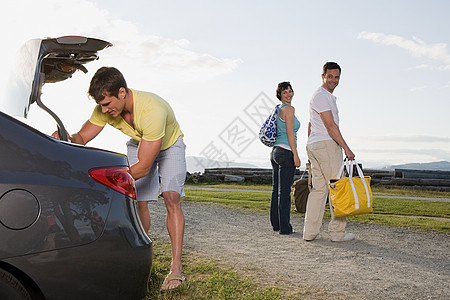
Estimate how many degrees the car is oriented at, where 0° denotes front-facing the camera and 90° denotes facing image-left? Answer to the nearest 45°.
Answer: approximately 90°

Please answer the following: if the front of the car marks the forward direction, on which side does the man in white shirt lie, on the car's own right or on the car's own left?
on the car's own right

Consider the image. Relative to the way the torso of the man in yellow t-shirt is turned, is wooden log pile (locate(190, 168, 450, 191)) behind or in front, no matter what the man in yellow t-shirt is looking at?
behind

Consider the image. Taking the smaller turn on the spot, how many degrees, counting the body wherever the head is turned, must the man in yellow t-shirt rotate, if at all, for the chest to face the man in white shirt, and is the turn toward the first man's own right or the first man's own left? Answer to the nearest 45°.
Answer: approximately 180°

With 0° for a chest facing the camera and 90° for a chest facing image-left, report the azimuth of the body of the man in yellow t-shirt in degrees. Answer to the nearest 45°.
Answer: approximately 45°

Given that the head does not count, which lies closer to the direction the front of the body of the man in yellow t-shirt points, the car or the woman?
the car

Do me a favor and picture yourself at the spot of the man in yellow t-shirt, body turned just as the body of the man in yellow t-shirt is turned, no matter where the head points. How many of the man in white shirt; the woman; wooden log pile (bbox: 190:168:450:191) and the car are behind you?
3

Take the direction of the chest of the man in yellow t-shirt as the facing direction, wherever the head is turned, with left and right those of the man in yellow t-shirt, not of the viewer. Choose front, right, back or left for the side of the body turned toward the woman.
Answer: back

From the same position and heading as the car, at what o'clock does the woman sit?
The woman is roughly at 4 o'clock from the car.

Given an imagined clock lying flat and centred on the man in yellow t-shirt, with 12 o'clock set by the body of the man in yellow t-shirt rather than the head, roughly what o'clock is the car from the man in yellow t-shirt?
The car is roughly at 11 o'clock from the man in yellow t-shirt.
